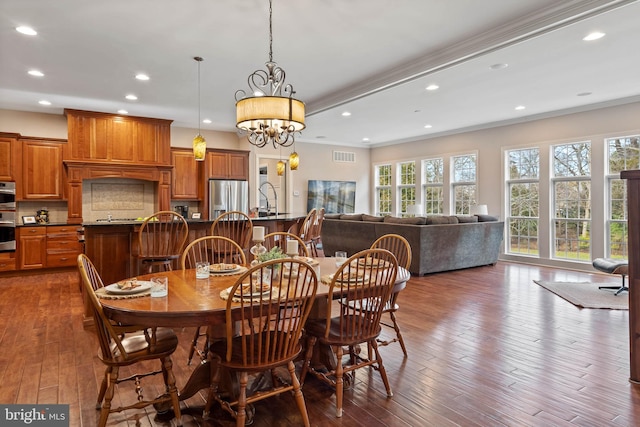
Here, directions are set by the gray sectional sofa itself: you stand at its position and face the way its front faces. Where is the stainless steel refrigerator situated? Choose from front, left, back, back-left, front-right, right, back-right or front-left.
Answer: left

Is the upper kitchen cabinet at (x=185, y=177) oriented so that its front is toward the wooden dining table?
yes

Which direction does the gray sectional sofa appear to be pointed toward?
away from the camera

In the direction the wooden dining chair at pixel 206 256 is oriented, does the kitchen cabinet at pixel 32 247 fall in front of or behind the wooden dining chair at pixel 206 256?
behind

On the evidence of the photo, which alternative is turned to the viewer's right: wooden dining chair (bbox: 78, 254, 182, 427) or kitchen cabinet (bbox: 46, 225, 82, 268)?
the wooden dining chair

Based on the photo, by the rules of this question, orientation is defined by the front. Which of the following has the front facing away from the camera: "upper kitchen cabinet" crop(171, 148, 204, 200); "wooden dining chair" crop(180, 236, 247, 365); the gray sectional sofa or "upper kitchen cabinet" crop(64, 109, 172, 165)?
the gray sectional sofa

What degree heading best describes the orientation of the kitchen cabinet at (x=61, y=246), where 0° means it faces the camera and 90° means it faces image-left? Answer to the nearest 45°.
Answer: approximately 0°

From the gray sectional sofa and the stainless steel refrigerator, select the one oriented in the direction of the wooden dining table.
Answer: the stainless steel refrigerator

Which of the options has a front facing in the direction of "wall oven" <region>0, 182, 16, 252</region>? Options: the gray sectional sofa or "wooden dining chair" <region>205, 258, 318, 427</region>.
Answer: the wooden dining chair

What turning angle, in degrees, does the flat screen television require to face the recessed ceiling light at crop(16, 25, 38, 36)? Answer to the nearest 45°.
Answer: approximately 45° to its right

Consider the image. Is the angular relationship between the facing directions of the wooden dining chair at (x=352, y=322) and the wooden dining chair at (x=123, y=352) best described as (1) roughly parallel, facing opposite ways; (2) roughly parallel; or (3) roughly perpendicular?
roughly perpendicular

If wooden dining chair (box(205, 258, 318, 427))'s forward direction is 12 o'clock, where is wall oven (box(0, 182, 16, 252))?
The wall oven is roughly at 12 o'clock from the wooden dining chair.

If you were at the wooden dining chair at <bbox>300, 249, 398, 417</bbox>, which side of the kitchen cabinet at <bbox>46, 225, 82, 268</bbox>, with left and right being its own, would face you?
front

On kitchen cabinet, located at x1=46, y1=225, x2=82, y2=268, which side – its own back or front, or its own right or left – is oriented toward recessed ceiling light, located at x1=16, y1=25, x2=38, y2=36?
front

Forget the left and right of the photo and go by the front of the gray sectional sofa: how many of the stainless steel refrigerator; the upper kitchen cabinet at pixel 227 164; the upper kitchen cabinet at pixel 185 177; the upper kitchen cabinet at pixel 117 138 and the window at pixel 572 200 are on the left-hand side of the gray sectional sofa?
4
